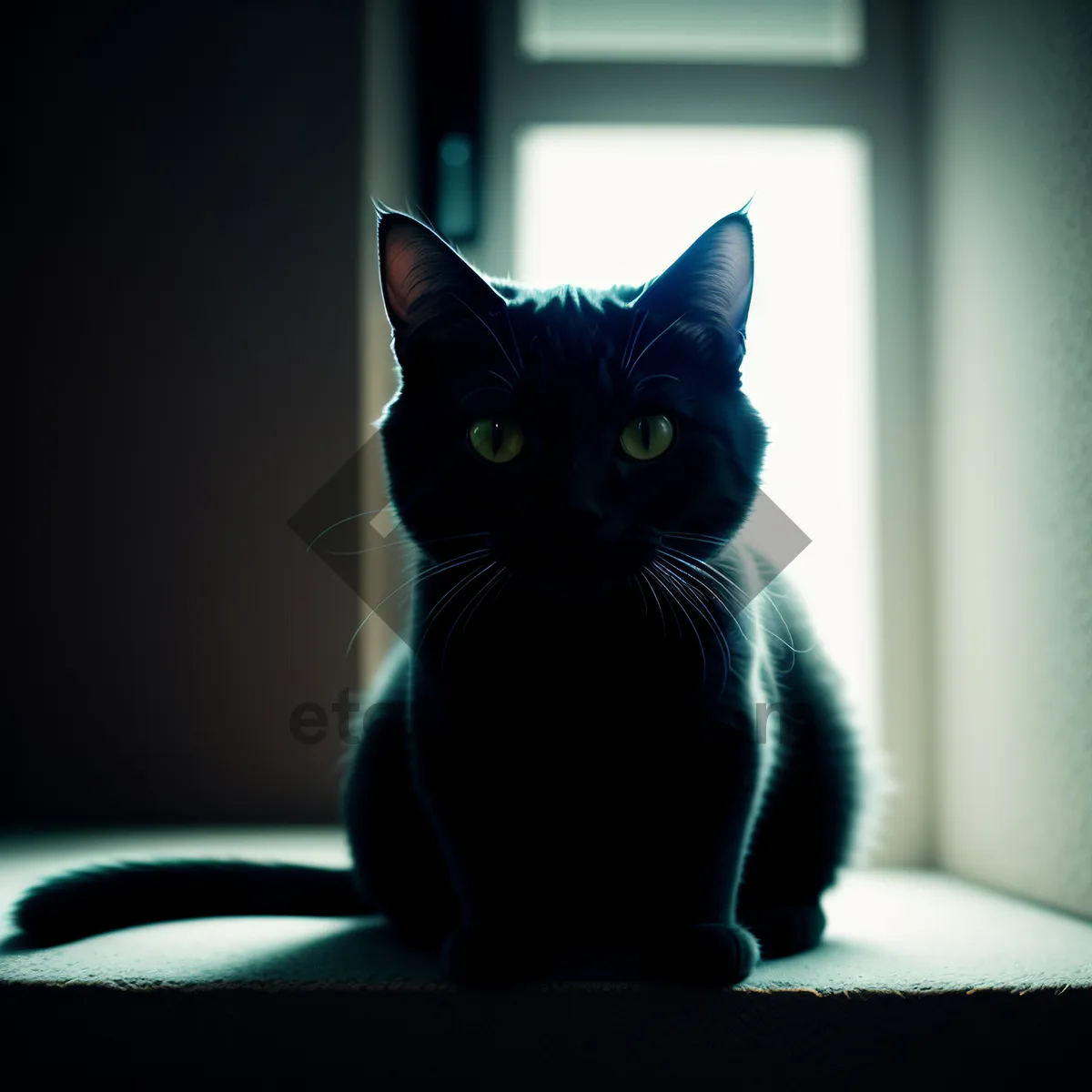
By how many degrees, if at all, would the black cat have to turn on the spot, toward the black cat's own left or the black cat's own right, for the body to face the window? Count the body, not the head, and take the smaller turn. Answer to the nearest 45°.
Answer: approximately 135° to the black cat's own left

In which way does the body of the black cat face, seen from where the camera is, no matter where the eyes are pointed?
toward the camera
